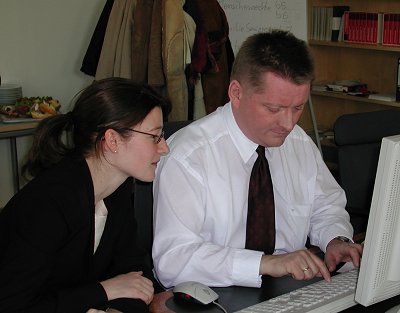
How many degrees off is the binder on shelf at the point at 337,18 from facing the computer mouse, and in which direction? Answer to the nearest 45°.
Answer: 0° — it already faces it

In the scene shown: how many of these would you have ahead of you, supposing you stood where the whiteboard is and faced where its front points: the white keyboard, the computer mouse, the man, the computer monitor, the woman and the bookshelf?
5

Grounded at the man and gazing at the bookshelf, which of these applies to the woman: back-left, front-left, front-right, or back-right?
back-left

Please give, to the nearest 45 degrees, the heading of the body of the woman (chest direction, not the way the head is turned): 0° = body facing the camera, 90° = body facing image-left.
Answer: approximately 270°

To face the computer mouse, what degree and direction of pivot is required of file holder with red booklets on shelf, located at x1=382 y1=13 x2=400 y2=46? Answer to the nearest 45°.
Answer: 0° — it already faces it

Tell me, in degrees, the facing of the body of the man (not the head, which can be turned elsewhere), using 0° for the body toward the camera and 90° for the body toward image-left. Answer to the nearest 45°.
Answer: approximately 315°

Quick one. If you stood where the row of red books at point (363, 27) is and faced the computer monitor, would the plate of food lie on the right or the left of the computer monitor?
right

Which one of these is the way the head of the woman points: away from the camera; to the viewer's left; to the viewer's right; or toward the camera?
to the viewer's right

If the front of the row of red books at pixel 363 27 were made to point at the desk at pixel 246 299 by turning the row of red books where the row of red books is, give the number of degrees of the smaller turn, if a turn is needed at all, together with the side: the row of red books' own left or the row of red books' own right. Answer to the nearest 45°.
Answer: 0° — it already faces it
